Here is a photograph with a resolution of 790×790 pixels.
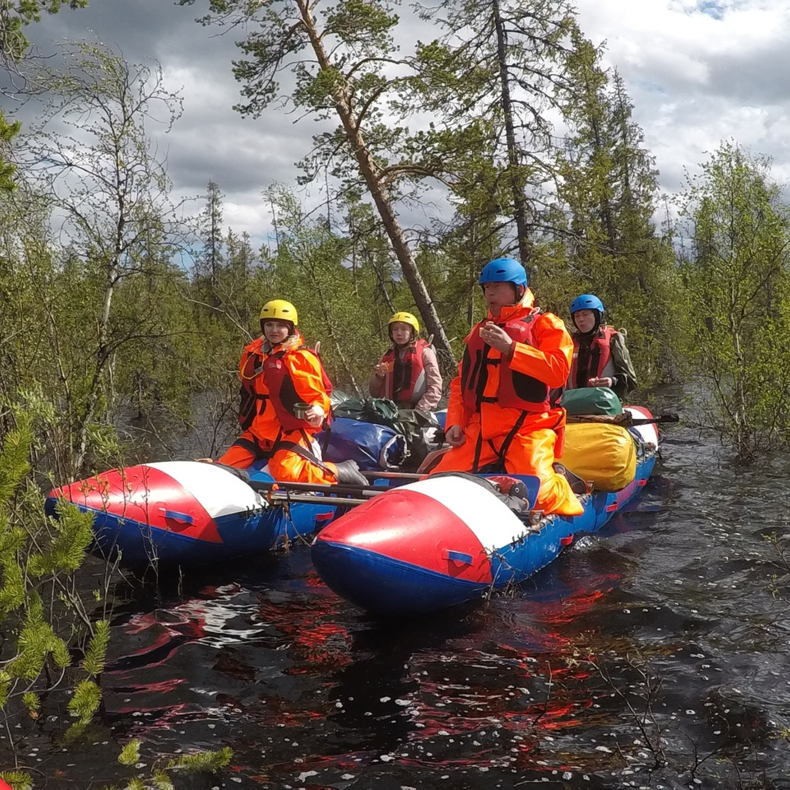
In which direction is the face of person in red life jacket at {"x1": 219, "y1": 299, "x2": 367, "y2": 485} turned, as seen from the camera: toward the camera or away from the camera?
toward the camera

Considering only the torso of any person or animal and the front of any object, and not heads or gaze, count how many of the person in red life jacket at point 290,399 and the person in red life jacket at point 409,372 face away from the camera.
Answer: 0

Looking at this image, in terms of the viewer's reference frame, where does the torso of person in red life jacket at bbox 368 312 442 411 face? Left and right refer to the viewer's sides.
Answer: facing the viewer and to the left of the viewer

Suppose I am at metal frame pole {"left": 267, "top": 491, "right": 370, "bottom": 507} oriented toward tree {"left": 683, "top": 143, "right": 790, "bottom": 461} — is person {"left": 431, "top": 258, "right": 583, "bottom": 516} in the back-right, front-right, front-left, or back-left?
front-right

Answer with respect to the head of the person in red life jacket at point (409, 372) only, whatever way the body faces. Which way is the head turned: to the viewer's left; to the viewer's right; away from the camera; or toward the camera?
toward the camera

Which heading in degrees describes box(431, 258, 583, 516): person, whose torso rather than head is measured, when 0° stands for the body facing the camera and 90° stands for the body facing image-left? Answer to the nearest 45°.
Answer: approximately 45°

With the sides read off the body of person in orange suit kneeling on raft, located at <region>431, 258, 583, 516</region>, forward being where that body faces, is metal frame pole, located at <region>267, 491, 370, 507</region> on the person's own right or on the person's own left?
on the person's own right

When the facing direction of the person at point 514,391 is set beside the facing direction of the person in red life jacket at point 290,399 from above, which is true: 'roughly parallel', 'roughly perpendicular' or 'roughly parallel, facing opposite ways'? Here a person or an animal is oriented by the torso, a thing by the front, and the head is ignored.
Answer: roughly parallel
